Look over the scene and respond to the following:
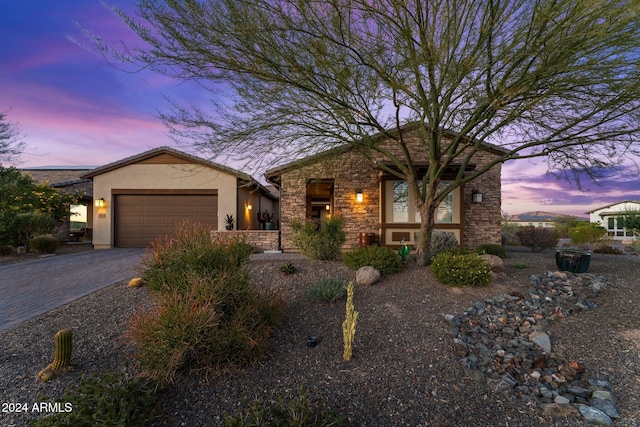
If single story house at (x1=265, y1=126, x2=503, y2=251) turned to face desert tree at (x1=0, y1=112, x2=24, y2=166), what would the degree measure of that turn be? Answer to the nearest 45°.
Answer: approximately 90° to its right

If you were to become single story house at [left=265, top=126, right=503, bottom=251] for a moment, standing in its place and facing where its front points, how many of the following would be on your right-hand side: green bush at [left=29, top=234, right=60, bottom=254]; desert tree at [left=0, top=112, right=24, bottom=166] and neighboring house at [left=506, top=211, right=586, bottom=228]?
2

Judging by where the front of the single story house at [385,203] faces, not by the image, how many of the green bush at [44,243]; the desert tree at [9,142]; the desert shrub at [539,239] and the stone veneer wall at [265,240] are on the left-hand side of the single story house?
1

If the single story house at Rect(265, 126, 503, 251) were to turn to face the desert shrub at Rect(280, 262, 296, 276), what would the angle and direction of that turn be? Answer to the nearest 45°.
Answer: approximately 45° to its right

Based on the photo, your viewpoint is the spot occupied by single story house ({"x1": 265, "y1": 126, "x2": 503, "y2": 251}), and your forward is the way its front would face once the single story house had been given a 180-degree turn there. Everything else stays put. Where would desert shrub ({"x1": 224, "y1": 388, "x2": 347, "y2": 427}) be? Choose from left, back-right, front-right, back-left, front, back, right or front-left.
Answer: back

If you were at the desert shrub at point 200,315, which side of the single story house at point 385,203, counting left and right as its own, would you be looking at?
front

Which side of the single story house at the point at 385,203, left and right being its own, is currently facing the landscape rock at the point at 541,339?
front

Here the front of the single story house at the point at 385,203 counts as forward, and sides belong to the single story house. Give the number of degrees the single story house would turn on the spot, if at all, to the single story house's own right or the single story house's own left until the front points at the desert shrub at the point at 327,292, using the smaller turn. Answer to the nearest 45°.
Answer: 0° — it already faces it

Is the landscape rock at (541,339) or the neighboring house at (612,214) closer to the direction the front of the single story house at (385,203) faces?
the landscape rock

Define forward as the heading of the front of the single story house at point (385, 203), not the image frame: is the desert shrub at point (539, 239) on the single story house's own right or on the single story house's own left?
on the single story house's own left

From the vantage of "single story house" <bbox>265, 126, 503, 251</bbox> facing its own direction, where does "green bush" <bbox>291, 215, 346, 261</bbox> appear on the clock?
The green bush is roughly at 1 o'clock from the single story house.

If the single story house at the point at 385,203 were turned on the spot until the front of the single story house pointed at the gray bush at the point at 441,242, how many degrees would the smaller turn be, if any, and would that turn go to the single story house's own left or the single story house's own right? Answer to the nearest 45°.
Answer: approximately 45° to the single story house's own left

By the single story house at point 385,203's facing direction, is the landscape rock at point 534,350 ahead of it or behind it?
ahead

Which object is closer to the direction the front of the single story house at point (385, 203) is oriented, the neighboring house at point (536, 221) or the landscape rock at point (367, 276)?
the landscape rock

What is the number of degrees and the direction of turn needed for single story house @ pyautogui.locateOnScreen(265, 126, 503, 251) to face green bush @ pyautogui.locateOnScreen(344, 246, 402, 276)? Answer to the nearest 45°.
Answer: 0° — it already faces it

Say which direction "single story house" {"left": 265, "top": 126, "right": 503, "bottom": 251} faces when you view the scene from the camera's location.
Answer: facing the viewer
